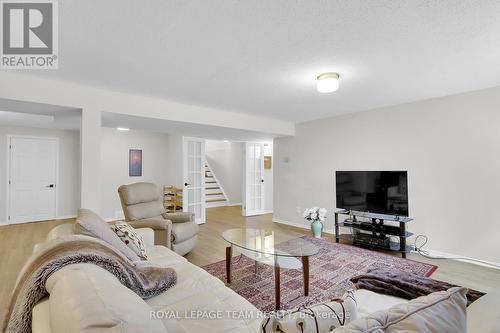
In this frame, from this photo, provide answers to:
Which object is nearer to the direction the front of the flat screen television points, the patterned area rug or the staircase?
the patterned area rug

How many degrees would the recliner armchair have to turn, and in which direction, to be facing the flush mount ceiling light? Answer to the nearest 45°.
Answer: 0° — it already faces it

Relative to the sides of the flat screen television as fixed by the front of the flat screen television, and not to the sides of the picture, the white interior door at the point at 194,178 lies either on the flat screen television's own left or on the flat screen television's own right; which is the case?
on the flat screen television's own right

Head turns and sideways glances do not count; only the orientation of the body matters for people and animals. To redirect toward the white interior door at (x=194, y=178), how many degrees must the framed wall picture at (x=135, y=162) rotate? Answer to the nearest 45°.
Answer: approximately 45° to its left

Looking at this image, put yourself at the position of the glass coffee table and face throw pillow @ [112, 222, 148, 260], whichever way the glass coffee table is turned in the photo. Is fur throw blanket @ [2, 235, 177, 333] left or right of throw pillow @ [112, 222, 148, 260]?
left

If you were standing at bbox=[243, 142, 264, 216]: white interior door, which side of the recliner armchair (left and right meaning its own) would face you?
left

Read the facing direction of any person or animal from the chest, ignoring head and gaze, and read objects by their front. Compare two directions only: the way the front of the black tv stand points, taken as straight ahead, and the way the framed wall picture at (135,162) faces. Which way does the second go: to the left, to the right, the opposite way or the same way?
to the left
